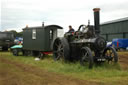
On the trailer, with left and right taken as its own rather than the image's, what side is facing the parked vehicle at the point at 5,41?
back

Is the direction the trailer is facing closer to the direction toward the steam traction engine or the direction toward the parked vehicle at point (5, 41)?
the steam traction engine

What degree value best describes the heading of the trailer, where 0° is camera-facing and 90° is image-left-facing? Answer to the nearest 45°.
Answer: approximately 315°

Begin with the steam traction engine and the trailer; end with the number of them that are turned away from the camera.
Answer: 0

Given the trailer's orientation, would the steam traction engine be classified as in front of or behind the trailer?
in front

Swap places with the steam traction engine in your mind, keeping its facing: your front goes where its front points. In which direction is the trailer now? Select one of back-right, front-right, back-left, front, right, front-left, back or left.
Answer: back

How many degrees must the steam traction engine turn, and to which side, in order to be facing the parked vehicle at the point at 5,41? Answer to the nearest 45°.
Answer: approximately 180°

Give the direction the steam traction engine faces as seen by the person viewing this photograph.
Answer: facing the viewer and to the right of the viewer
